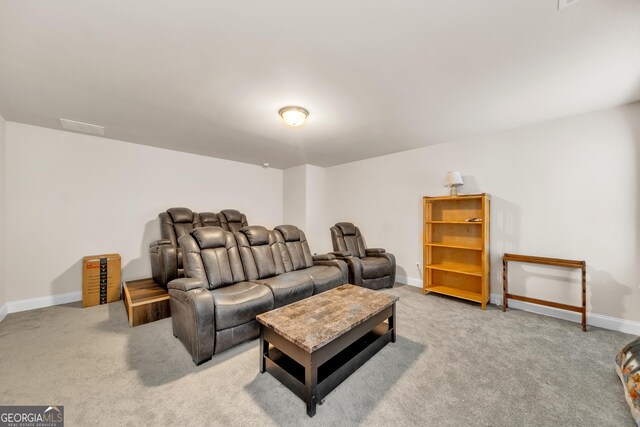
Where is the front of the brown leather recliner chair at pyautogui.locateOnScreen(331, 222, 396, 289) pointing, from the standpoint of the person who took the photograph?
facing the viewer and to the right of the viewer

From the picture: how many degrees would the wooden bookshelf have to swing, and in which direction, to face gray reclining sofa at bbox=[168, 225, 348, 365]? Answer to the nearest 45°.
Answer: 0° — it already faces it

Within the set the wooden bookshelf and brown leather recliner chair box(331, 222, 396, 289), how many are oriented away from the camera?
0

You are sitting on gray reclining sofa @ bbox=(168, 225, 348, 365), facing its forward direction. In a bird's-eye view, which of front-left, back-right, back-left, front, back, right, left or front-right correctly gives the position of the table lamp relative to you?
front-left

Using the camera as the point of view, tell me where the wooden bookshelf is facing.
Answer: facing the viewer and to the left of the viewer

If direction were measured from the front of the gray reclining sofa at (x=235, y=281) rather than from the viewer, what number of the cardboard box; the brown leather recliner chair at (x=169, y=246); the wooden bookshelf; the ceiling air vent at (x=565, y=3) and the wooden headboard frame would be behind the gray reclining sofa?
2

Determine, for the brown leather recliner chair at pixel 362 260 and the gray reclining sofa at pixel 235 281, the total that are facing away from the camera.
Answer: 0

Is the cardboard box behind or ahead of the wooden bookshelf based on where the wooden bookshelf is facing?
ahead

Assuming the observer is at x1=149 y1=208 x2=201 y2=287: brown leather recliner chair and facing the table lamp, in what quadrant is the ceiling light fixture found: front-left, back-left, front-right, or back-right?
front-right

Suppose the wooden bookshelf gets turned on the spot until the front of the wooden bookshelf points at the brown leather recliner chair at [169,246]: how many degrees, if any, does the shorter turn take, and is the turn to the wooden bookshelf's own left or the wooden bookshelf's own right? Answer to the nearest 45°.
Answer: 0° — it already faces it

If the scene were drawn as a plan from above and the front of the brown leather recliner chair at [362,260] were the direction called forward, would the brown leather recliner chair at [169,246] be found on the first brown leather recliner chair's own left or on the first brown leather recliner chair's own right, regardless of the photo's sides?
on the first brown leather recliner chair's own right

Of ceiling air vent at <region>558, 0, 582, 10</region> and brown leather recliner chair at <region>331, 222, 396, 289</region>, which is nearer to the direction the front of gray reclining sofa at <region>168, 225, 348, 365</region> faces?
the ceiling air vent

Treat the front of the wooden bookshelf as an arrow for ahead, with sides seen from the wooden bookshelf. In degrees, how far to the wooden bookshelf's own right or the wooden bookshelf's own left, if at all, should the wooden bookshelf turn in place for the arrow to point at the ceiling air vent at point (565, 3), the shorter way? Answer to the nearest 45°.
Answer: approximately 45° to the wooden bookshelf's own left
